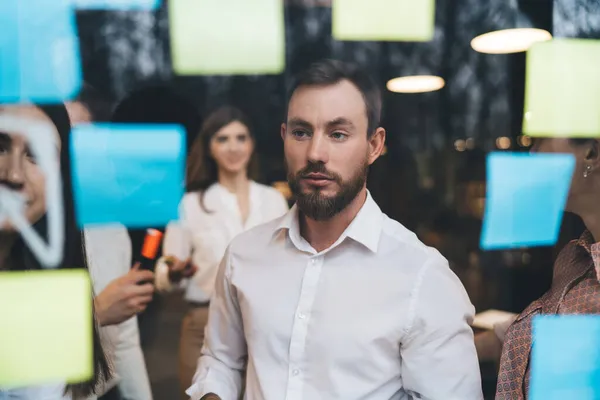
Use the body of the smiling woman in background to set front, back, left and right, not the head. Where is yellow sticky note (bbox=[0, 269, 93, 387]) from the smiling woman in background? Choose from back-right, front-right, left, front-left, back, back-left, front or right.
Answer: front-right

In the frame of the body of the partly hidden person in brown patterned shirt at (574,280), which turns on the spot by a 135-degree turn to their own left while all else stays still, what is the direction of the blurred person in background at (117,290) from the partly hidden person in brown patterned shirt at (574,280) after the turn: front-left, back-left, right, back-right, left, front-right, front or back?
back

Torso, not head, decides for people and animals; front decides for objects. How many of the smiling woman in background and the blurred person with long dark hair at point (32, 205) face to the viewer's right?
0

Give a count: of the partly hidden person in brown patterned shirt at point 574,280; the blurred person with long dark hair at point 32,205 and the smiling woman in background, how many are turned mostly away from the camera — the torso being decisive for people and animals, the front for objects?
0

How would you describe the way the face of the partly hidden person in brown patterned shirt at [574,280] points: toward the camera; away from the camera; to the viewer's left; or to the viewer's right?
to the viewer's left

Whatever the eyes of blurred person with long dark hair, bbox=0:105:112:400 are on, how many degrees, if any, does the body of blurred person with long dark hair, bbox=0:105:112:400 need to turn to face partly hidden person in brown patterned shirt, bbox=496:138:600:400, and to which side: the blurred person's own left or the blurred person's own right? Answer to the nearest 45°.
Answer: approximately 90° to the blurred person's own left

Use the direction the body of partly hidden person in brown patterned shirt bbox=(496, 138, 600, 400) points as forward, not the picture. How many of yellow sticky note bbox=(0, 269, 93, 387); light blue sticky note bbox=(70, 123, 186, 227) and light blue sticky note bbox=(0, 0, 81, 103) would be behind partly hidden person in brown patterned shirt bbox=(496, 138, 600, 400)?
0

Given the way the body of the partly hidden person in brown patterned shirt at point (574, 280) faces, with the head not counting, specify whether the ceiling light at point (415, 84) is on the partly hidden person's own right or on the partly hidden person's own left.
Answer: on the partly hidden person's own right

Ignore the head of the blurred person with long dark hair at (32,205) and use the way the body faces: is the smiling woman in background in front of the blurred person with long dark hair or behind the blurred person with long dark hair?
behind

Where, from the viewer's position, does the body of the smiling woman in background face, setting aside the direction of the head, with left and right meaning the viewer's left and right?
facing the viewer

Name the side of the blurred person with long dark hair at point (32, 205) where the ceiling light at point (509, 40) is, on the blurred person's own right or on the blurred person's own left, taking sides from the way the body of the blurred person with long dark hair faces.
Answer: on the blurred person's own left

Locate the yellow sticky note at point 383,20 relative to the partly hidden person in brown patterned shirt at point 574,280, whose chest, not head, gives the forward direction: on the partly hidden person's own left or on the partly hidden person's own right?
on the partly hidden person's own right
